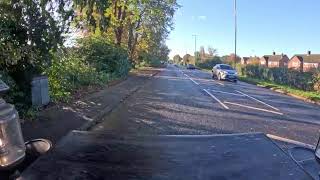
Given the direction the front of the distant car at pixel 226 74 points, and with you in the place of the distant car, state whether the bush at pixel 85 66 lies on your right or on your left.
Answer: on your right

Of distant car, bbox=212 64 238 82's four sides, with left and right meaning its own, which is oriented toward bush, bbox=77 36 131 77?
right

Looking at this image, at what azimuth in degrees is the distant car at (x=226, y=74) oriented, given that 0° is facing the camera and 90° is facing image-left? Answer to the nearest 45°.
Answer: approximately 315°

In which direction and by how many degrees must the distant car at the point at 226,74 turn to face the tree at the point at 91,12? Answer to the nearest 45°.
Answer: approximately 45° to its right
